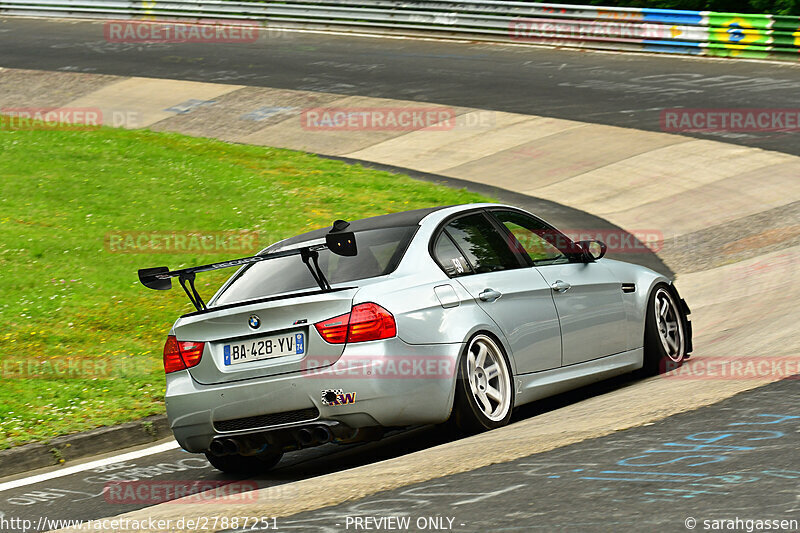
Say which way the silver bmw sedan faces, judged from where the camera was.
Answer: facing away from the viewer and to the right of the viewer
